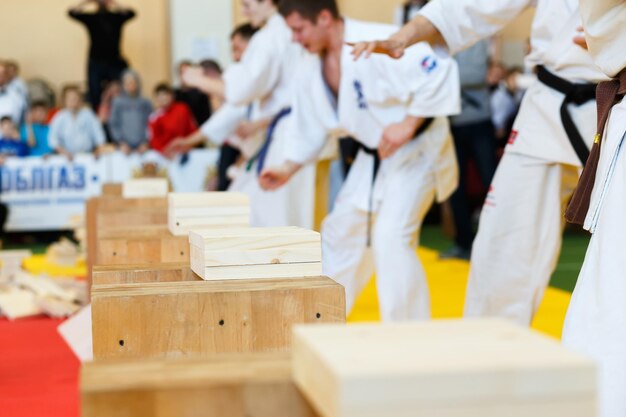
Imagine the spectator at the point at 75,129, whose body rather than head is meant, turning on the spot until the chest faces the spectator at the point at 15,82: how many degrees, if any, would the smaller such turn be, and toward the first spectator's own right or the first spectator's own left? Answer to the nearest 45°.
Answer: approximately 135° to the first spectator's own right

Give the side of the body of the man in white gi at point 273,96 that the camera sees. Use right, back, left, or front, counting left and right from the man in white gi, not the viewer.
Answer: left

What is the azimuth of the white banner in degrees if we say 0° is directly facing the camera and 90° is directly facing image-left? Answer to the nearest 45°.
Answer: approximately 0°

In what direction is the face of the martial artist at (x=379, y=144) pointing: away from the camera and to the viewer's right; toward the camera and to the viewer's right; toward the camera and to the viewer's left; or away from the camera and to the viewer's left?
toward the camera and to the viewer's left

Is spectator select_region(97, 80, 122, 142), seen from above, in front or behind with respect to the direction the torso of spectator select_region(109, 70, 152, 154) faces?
behind

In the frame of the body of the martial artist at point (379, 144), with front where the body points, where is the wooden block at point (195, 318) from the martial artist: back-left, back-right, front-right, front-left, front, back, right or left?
front-left

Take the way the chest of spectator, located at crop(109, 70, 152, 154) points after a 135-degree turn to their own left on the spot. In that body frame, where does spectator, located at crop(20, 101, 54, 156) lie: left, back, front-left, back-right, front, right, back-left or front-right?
back-left
